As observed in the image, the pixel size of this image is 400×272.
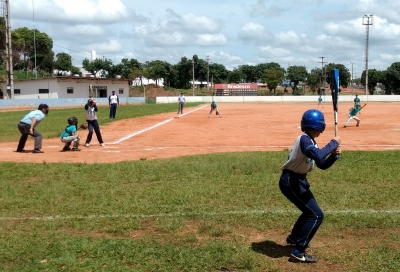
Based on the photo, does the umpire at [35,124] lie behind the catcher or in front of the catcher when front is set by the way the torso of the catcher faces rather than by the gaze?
behind

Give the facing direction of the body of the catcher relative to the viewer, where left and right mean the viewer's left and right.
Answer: facing to the right of the viewer
